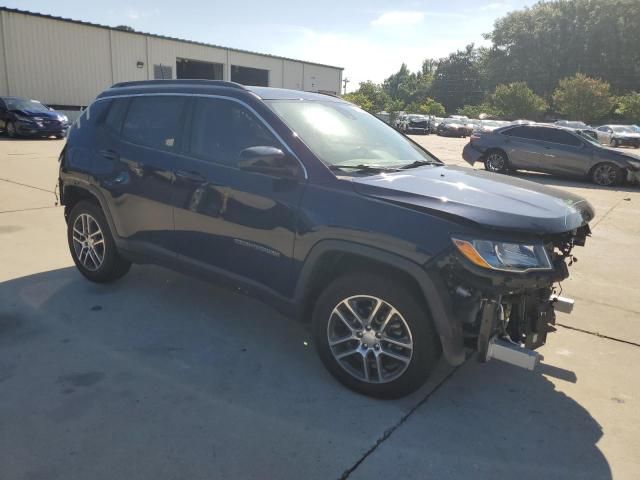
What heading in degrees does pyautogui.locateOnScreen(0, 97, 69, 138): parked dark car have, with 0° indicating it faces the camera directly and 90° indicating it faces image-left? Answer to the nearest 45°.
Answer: approximately 315°

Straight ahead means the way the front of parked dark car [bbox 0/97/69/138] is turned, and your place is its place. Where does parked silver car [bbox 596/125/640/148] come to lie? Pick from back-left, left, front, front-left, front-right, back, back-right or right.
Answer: front-left

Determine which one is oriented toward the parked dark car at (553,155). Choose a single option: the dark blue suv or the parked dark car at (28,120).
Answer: the parked dark car at (28,120)

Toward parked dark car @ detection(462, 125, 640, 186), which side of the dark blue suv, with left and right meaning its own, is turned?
left

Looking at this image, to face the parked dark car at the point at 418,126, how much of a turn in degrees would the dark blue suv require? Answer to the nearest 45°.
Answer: approximately 135° to its left

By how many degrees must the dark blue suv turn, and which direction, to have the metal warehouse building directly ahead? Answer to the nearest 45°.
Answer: approximately 180°

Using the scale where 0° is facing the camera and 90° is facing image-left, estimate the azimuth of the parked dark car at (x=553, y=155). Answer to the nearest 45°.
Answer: approximately 270°

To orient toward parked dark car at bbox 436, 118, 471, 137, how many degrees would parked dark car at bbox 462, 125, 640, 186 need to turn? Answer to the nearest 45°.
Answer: approximately 90° to its left

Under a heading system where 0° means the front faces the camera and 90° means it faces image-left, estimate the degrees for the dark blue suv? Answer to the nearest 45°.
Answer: approximately 315°

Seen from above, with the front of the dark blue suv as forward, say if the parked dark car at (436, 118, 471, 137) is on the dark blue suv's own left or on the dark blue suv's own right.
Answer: on the dark blue suv's own left

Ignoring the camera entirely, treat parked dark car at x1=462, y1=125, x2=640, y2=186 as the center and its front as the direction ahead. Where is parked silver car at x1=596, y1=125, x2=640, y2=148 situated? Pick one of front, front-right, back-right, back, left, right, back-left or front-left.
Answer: left

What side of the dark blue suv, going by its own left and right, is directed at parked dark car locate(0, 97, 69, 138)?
back
